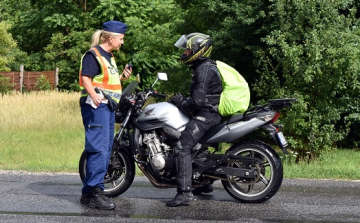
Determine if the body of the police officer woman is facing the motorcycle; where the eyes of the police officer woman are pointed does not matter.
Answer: yes

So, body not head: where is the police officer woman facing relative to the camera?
to the viewer's right

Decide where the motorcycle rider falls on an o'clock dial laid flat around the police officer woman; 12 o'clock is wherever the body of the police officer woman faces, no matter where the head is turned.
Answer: The motorcycle rider is roughly at 12 o'clock from the police officer woman.

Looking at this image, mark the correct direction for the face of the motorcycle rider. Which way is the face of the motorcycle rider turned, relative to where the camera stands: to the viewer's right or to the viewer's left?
to the viewer's left

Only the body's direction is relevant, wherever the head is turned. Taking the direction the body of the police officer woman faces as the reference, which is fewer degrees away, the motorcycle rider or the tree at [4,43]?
the motorcycle rider

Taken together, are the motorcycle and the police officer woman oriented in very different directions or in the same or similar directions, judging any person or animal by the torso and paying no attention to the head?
very different directions

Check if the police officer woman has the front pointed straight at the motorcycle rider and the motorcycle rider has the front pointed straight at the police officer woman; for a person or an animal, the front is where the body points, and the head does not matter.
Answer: yes

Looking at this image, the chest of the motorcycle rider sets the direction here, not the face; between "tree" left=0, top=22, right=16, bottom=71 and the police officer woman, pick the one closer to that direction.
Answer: the police officer woman

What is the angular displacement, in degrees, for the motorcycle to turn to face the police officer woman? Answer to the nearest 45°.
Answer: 0° — it already faces them

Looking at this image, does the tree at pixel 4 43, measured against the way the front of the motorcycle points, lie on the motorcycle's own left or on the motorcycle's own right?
on the motorcycle's own right

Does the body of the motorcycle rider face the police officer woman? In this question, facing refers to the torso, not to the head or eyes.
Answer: yes

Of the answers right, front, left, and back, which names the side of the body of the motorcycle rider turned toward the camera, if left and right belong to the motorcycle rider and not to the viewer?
left

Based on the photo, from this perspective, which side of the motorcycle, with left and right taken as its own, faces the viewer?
left

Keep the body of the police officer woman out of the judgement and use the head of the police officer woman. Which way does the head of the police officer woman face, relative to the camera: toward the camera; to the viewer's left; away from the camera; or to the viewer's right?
to the viewer's right
